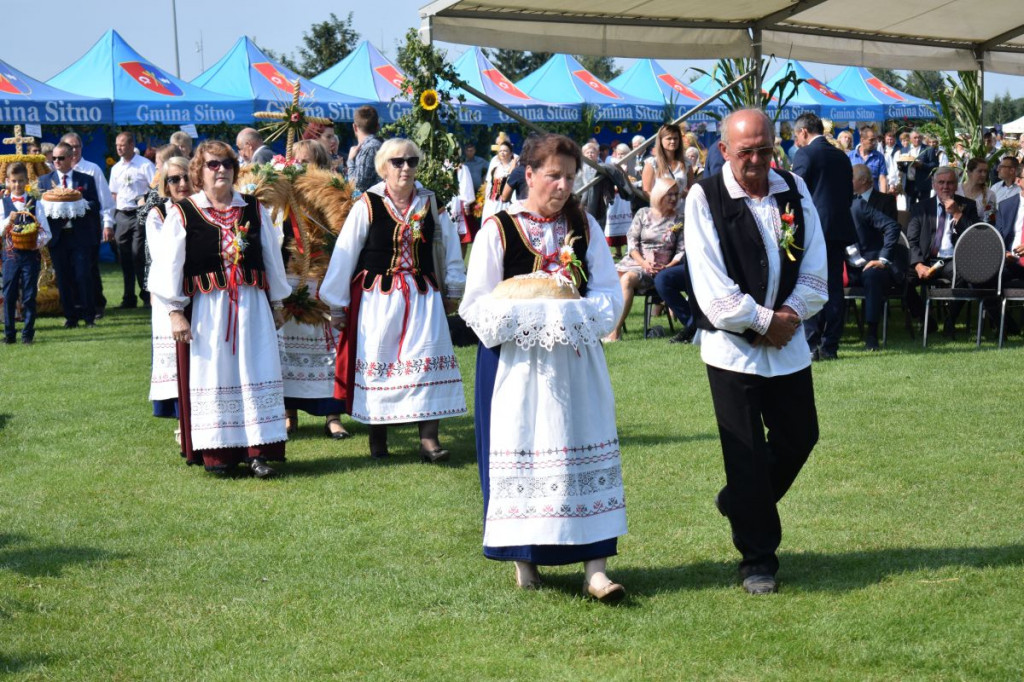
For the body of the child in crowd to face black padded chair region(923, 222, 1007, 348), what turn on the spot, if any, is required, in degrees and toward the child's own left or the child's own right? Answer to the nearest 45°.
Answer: approximately 45° to the child's own left

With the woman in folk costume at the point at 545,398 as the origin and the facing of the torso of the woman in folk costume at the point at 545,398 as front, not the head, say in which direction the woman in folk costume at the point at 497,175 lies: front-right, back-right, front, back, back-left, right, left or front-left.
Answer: back-left

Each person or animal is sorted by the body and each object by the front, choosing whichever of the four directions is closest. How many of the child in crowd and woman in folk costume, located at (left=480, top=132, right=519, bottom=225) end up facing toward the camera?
2

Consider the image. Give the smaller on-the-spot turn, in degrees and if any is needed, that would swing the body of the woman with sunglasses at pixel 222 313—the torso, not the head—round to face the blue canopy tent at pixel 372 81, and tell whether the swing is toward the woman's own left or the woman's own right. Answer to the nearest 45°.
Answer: approximately 135° to the woman's own left

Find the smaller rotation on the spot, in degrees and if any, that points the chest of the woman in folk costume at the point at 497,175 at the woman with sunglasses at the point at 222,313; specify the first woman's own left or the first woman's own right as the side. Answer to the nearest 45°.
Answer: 0° — they already face them

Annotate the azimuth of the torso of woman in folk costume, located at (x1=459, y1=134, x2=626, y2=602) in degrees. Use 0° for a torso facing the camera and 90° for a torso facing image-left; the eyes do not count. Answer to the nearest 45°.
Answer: approximately 315°

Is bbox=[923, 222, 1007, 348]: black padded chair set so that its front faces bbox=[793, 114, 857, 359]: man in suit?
yes

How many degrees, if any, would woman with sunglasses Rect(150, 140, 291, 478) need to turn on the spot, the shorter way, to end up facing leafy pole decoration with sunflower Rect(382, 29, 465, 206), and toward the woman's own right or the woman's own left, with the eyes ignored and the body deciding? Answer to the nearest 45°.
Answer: approximately 90° to the woman's own left

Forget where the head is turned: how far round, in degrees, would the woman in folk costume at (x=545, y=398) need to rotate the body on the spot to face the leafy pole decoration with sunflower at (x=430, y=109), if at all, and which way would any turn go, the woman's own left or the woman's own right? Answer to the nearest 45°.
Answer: approximately 135° to the woman's own left
